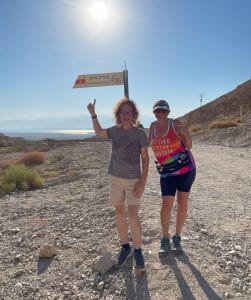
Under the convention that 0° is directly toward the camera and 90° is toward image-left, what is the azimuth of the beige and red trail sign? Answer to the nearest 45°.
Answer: approximately 0°

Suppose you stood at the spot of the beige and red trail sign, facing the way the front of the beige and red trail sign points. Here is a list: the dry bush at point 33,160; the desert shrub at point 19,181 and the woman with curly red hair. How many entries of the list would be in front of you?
1

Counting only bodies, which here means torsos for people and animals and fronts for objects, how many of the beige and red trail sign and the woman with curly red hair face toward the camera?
2

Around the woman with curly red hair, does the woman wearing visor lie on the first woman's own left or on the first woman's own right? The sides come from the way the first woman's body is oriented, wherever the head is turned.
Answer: on the first woman's own left
